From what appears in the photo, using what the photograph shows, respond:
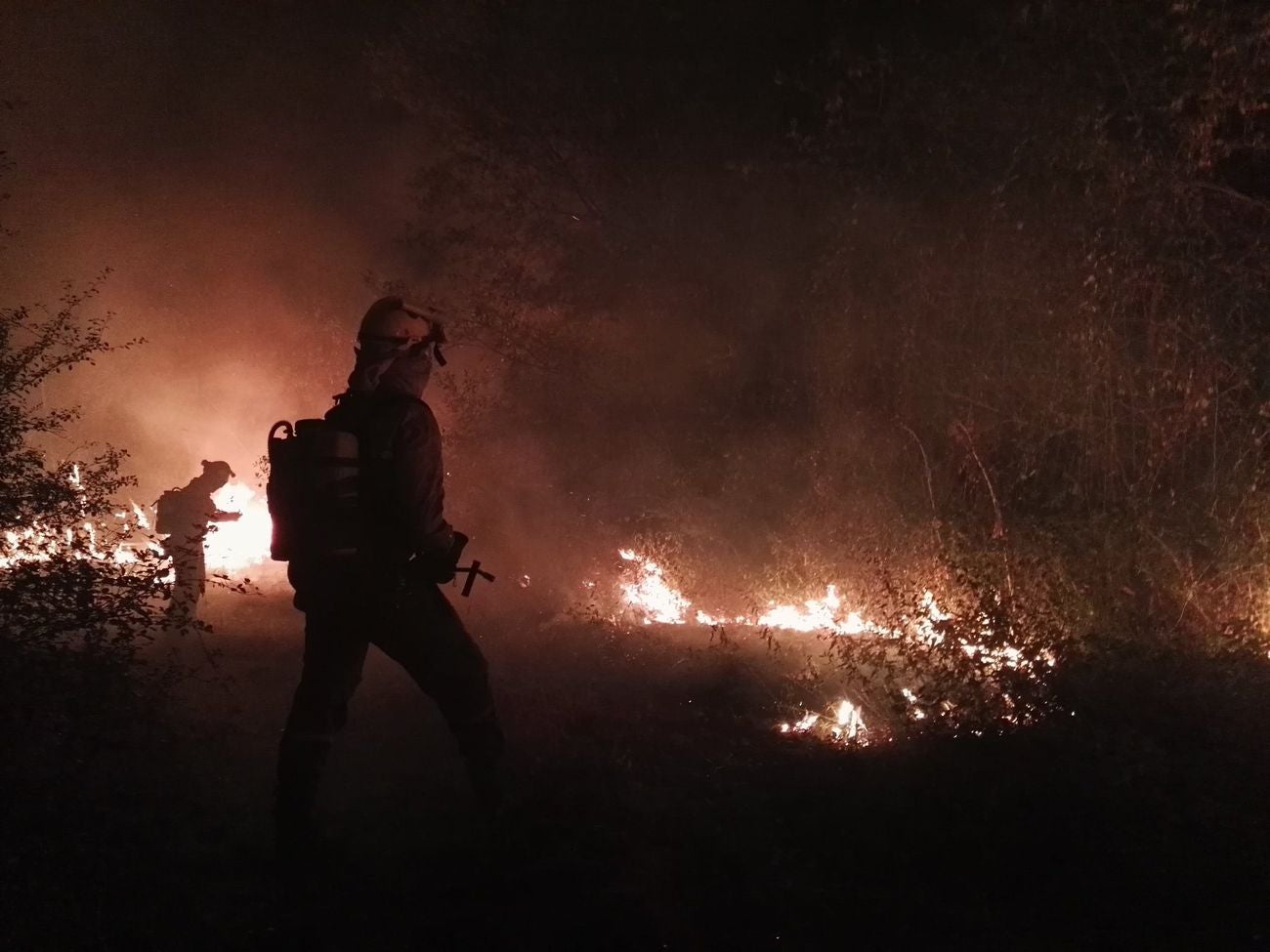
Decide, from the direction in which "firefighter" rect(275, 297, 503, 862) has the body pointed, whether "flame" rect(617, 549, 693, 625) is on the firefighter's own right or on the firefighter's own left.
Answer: on the firefighter's own left

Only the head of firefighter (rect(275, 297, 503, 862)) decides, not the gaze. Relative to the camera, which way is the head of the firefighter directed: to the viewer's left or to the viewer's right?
to the viewer's right

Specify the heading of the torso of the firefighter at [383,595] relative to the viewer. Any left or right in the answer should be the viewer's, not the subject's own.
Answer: facing to the right of the viewer

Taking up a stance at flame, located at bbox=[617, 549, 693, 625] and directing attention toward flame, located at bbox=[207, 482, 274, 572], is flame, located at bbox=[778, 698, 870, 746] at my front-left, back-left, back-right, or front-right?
back-left
